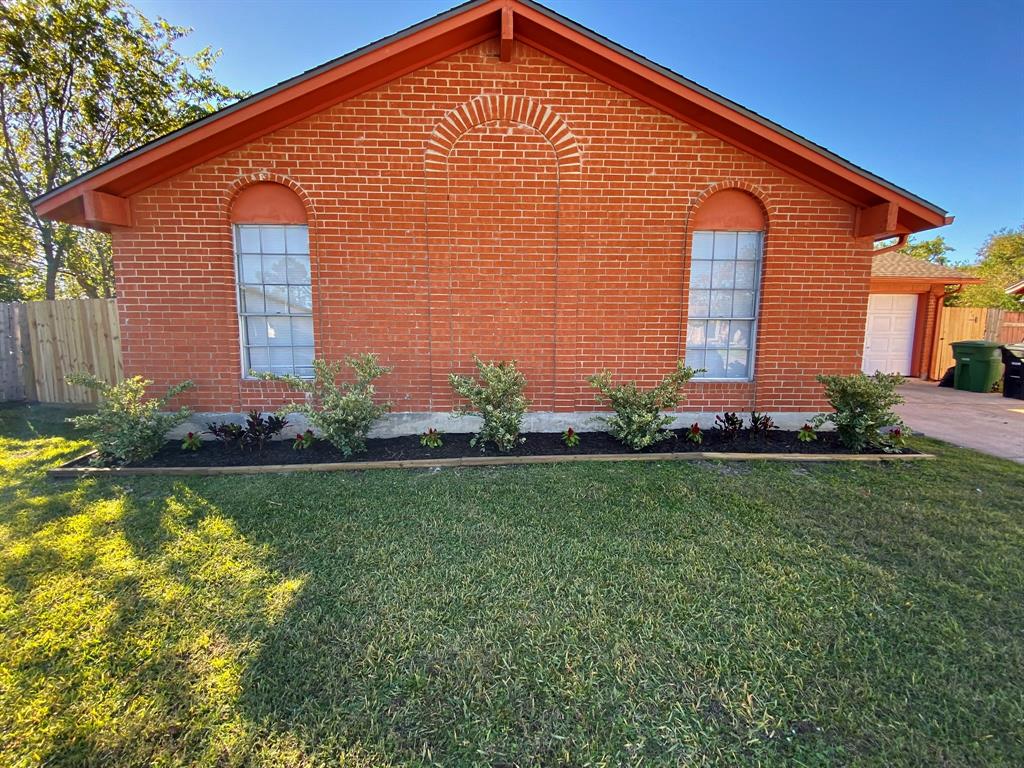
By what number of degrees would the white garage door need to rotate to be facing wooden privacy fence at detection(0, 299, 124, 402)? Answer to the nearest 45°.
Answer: approximately 45° to its right

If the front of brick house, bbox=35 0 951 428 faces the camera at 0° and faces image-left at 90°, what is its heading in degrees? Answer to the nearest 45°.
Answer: approximately 0°

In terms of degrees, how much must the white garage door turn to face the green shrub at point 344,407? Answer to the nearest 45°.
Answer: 0° — it already faces it

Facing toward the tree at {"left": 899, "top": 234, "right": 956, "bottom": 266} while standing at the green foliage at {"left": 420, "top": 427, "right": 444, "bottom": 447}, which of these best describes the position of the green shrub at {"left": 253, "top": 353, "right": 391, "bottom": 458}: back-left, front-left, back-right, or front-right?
back-left

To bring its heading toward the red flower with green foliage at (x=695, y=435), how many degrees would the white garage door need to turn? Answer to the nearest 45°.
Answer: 0° — it already faces it

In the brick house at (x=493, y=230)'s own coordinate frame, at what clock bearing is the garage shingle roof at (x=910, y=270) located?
The garage shingle roof is roughly at 8 o'clock from the brick house.

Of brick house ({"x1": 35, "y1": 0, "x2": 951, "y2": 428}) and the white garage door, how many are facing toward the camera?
2

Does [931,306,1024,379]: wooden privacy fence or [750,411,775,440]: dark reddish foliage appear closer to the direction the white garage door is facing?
the dark reddish foliage

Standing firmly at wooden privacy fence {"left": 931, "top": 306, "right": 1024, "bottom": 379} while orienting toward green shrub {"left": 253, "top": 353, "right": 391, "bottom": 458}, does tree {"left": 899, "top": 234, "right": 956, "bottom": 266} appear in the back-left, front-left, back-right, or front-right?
back-right

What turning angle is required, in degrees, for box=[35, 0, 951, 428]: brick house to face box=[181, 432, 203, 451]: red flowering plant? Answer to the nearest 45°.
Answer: approximately 90° to its right

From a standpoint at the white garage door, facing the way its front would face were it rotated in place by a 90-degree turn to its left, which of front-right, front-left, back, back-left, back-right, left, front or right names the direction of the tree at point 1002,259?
left

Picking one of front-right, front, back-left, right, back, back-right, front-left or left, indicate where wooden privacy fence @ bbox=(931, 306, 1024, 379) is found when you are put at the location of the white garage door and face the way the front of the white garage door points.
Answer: back-left

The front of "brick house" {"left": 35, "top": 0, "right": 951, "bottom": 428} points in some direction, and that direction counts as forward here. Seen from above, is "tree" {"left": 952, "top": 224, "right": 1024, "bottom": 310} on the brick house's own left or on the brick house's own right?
on the brick house's own left
